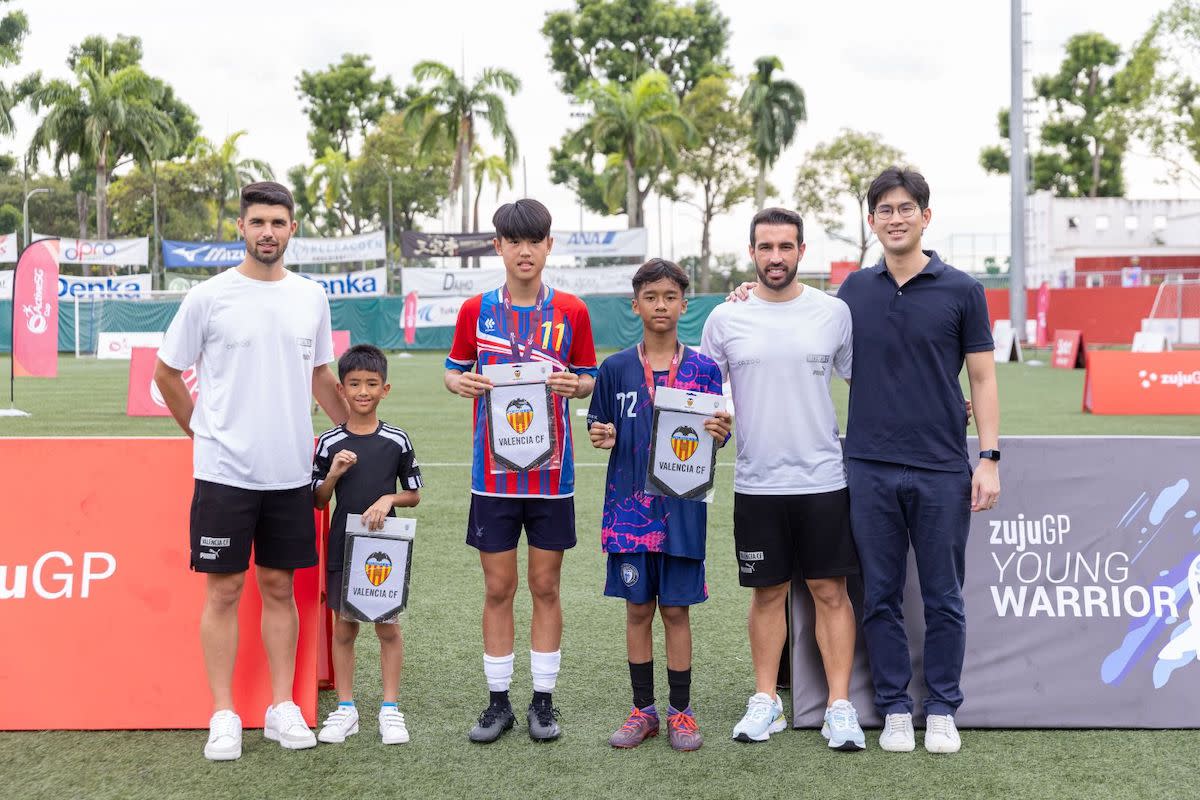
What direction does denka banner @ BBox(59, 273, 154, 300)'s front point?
toward the camera

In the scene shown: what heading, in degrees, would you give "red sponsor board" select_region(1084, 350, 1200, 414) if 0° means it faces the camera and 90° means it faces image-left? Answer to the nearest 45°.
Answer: approximately 0°

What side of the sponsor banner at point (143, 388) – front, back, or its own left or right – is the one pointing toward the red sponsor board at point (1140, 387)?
left

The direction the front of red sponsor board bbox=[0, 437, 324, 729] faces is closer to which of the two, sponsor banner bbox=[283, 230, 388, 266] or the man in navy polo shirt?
the man in navy polo shirt

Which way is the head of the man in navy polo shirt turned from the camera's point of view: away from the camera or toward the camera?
toward the camera

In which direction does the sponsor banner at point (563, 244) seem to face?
toward the camera

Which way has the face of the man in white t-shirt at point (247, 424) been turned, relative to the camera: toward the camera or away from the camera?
toward the camera

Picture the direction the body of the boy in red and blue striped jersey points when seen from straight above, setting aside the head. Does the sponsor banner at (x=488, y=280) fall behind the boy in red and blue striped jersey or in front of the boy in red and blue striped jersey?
behind

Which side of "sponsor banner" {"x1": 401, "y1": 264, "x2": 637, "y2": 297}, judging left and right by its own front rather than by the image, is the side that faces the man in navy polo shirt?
front

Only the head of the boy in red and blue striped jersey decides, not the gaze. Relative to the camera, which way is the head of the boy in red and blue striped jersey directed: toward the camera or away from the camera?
toward the camera

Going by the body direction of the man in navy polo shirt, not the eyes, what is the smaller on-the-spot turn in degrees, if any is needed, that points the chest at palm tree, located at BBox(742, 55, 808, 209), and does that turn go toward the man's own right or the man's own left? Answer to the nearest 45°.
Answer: approximately 180°

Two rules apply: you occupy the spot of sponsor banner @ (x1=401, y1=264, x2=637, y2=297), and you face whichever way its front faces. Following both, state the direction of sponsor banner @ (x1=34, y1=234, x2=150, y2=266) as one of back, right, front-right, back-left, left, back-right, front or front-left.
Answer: right

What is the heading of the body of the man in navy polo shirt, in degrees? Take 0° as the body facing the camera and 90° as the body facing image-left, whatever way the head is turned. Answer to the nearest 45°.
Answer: approximately 0°

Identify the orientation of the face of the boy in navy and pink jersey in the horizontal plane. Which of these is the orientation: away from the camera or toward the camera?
toward the camera
